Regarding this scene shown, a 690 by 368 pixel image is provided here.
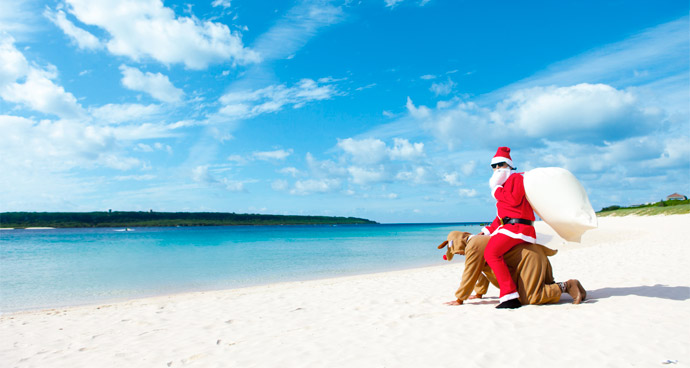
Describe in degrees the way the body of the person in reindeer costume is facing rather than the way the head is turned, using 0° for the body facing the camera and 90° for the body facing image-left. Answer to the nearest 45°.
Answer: approximately 90°
